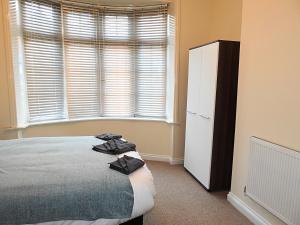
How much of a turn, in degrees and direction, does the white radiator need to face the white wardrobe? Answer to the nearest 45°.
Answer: approximately 90° to its right

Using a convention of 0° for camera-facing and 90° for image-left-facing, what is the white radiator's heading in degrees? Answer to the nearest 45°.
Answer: approximately 45°

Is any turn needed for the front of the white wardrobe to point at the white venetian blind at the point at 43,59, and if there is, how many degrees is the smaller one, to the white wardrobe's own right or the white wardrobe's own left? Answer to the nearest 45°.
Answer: approximately 45° to the white wardrobe's own right

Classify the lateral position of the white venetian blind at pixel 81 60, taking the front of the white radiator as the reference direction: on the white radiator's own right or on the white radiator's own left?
on the white radiator's own right

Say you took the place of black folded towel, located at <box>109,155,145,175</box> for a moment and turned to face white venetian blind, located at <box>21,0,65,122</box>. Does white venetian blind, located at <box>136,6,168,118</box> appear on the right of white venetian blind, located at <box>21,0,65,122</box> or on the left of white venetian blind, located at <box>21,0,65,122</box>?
right

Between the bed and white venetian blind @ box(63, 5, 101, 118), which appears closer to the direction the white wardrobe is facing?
the bed

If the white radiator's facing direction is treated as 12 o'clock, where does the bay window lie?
The bay window is roughly at 2 o'clock from the white radiator.

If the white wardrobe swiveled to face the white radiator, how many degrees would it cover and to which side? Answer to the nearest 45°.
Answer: approximately 90° to its left

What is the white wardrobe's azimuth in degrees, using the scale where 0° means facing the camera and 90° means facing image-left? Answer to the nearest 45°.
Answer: approximately 45°

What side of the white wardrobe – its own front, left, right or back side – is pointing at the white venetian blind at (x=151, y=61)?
right

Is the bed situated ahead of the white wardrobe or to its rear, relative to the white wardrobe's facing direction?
ahead
